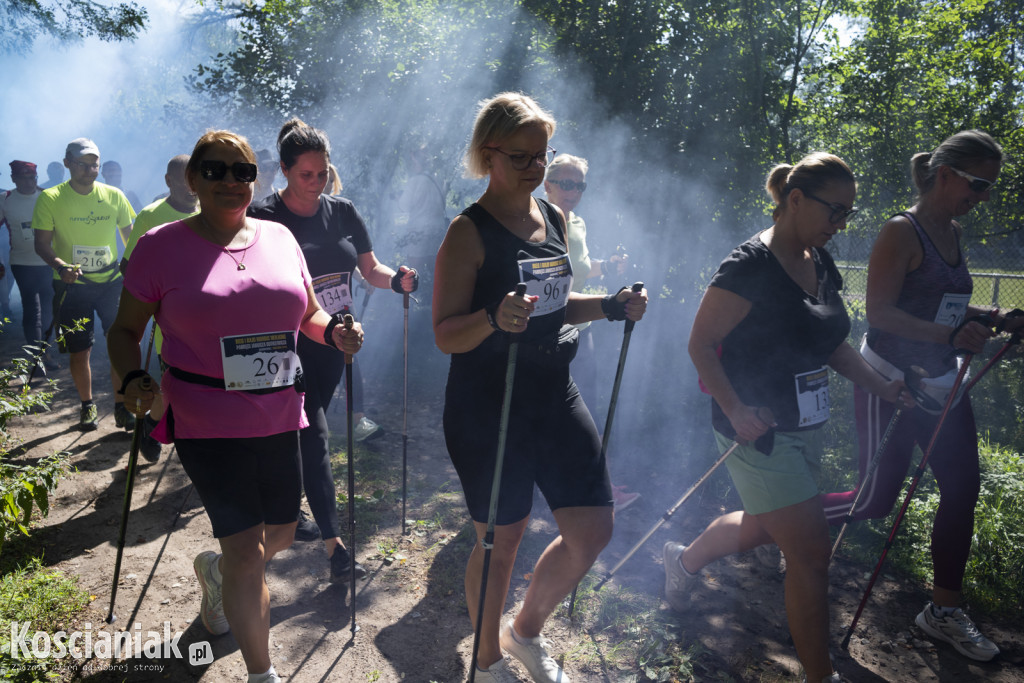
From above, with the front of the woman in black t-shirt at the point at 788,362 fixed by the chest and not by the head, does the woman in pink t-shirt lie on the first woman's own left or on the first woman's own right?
on the first woman's own right

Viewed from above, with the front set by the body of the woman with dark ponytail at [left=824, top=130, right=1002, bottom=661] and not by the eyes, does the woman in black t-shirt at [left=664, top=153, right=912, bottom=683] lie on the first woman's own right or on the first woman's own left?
on the first woman's own right

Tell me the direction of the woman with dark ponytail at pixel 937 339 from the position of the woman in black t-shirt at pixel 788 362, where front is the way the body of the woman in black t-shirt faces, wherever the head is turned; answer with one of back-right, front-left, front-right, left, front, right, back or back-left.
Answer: left

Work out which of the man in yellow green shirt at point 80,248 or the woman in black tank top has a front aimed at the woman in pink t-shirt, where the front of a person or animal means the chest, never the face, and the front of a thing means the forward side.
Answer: the man in yellow green shirt

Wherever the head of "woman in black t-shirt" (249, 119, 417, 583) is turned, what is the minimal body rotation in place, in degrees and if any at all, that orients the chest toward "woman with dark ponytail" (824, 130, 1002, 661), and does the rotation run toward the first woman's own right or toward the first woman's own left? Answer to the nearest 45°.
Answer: approximately 45° to the first woman's own left

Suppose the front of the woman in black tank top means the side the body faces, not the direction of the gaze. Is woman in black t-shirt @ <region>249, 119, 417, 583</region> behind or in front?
behind

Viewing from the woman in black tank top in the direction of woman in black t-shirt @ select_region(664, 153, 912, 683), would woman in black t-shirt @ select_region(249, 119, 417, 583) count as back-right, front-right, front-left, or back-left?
back-left

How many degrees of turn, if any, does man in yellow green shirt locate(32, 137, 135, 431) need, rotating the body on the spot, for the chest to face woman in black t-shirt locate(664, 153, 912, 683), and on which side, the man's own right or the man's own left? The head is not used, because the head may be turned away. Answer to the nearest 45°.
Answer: approximately 45° to the man's own left

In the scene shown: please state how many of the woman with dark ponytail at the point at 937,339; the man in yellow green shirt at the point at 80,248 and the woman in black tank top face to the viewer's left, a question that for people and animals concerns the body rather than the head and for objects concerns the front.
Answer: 0

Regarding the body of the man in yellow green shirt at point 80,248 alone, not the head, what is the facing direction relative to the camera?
toward the camera

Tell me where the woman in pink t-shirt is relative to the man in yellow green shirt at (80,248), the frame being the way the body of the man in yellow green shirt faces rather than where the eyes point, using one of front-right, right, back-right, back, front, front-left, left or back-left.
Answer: front

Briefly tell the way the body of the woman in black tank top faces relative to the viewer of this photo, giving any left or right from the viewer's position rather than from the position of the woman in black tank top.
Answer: facing the viewer and to the right of the viewer
